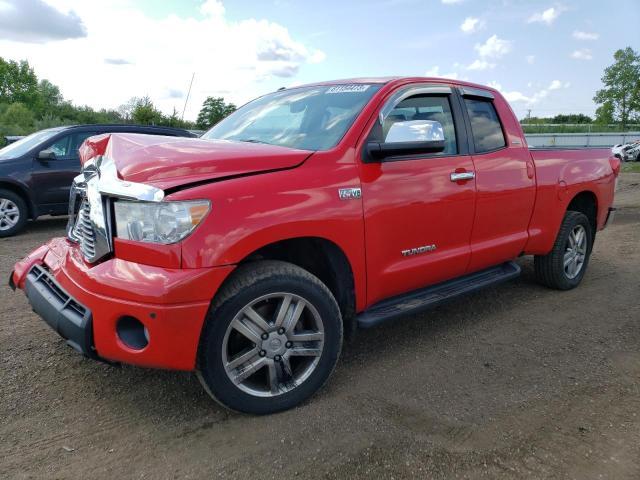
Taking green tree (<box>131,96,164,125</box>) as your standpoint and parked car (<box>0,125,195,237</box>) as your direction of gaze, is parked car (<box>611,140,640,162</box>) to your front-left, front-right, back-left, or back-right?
front-left

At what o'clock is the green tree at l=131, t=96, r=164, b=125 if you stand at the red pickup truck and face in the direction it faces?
The green tree is roughly at 4 o'clock from the red pickup truck.

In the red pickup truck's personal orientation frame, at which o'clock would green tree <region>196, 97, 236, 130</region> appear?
The green tree is roughly at 4 o'clock from the red pickup truck.

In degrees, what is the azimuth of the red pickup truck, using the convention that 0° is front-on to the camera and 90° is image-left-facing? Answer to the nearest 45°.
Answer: approximately 45°

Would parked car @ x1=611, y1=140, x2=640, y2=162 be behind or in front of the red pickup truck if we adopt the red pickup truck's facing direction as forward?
behind

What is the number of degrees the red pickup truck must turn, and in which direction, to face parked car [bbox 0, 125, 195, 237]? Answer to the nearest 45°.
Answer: approximately 90° to its right

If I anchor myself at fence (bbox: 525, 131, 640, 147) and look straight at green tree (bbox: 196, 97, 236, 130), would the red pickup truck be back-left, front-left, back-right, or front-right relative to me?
front-left

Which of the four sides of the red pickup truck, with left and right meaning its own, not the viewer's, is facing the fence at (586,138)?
back
